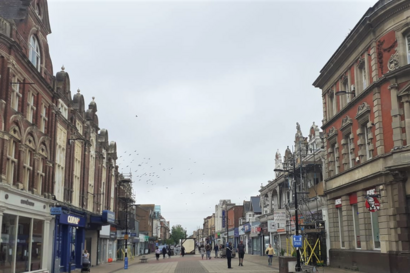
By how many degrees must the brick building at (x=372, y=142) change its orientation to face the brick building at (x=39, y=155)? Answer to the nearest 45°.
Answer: approximately 45° to its right

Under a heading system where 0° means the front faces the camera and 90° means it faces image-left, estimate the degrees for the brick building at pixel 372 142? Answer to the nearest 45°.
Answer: approximately 45°

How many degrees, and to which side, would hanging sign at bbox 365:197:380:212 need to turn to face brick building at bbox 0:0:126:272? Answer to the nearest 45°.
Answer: approximately 90° to its right

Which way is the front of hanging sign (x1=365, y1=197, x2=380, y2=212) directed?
toward the camera
